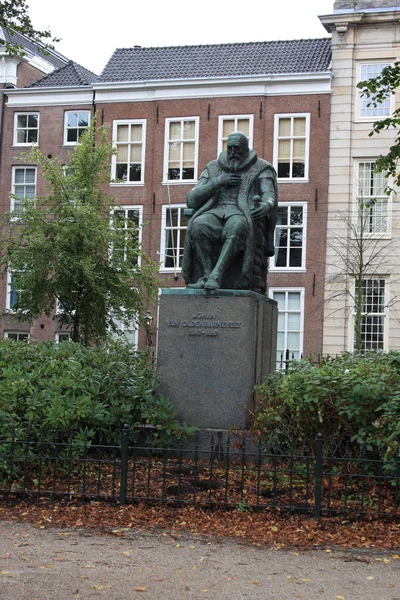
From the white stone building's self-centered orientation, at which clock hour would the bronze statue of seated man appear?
The bronze statue of seated man is roughly at 12 o'clock from the white stone building.

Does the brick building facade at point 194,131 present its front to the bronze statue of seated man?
yes

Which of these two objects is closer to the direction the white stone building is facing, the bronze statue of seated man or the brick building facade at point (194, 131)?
the bronze statue of seated man

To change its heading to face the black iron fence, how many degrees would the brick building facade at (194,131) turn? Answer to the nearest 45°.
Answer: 0° — it already faces it

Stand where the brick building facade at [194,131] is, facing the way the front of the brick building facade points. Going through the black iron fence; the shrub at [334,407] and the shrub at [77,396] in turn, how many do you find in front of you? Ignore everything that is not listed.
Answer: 3

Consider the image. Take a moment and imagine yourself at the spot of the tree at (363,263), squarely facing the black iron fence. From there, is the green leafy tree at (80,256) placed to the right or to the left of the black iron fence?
right

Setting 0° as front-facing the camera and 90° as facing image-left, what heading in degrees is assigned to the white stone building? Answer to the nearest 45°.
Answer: approximately 0°
